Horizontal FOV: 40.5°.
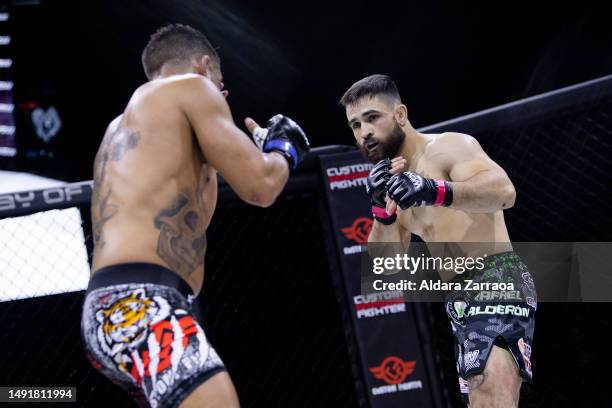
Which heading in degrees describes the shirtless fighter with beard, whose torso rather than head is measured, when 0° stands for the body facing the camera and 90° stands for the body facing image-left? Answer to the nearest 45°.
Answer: approximately 45°

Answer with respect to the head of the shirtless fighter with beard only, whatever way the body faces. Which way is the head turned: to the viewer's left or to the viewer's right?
to the viewer's left

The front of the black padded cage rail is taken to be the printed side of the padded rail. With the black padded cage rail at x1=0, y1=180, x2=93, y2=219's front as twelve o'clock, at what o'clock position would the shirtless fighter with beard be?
The shirtless fighter with beard is roughly at 10 o'clock from the black padded cage rail.

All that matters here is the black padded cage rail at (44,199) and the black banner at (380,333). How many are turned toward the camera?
2

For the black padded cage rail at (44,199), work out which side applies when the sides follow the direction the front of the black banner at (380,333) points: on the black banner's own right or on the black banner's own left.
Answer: on the black banner's own right

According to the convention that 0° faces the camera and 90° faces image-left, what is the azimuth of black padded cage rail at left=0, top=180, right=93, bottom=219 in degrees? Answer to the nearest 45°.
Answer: approximately 0°

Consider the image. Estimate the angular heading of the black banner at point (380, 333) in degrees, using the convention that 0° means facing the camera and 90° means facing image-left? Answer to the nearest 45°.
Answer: approximately 0°
